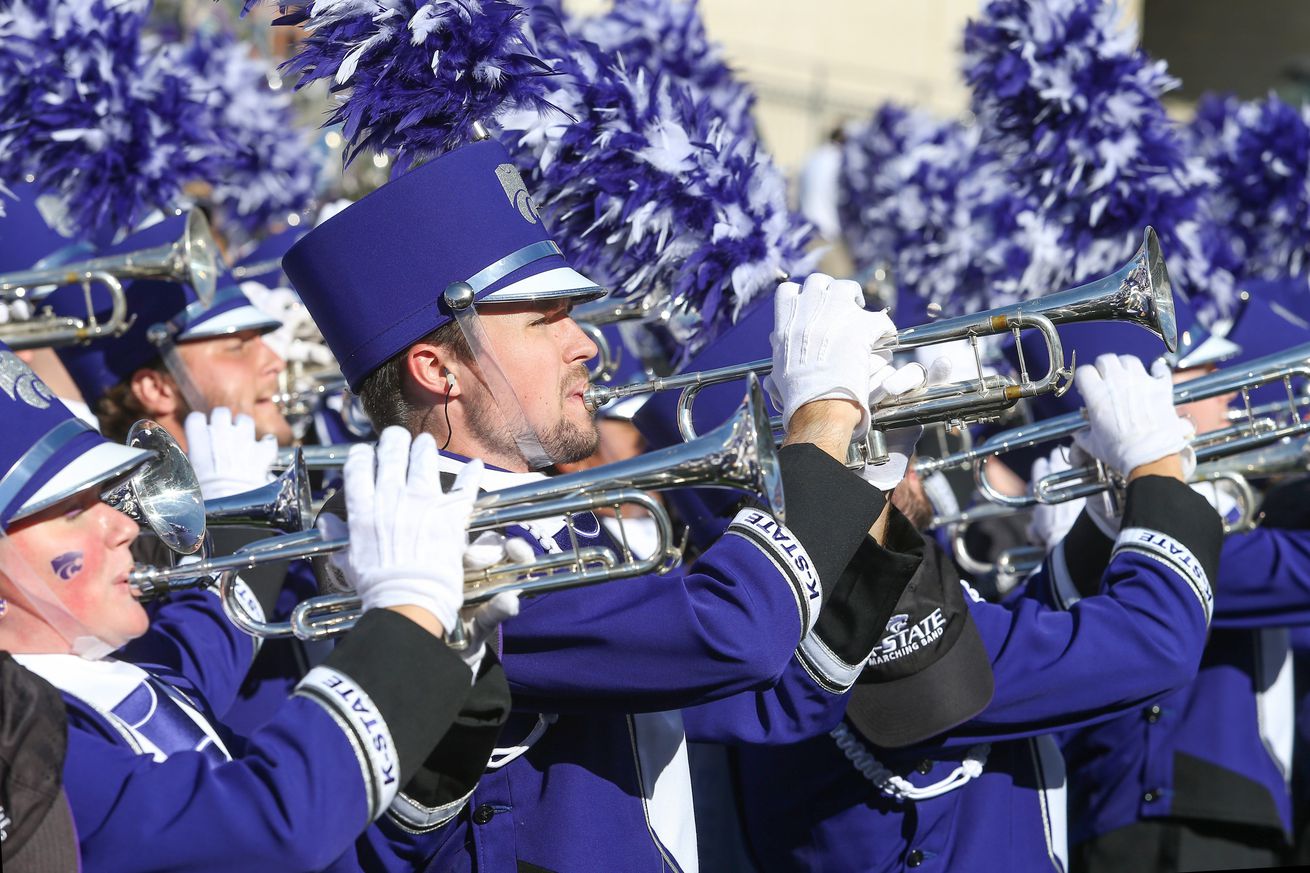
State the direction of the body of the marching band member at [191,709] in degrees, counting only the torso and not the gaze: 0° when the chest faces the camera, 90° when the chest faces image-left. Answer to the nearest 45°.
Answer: approximately 270°

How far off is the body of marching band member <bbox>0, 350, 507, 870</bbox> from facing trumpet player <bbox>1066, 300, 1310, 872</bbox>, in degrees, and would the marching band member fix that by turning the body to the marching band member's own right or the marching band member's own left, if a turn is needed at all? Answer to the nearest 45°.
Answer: approximately 45° to the marching band member's own left

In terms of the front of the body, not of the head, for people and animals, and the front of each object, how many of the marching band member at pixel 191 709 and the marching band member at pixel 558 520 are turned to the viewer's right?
2

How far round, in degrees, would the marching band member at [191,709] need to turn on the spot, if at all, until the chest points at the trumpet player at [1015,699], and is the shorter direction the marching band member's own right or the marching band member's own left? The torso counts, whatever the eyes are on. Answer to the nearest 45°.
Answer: approximately 45° to the marching band member's own left

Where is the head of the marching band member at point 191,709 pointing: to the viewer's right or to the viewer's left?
to the viewer's right

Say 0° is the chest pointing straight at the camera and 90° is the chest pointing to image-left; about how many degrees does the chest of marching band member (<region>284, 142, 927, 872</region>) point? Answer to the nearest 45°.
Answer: approximately 270°

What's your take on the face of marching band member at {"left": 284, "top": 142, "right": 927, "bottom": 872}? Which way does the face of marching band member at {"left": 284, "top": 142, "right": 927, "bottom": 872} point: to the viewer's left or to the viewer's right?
to the viewer's right
